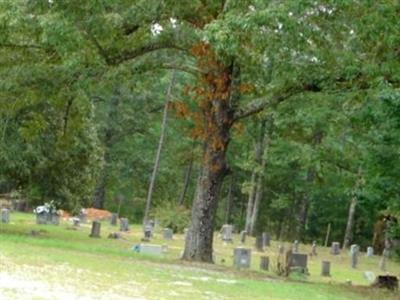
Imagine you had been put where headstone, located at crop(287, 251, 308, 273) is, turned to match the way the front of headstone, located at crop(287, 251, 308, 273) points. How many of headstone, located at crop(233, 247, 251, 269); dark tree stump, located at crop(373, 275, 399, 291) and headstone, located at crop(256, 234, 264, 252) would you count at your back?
1

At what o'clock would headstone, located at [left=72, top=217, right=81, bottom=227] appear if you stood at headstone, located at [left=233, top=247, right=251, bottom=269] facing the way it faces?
headstone, located at [left=72, top=217, right=81, bottom=227] is roughly at 5 o'clock from headstone, located at [left=233, top=247, right=251, bottom=269].

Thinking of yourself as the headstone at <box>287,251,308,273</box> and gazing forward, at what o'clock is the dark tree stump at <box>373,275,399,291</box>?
the dark tree stump at <box>373,275,399,291</box> is roughly at 11 o'clock from the headstone at <box>287,251,308,273</box>.

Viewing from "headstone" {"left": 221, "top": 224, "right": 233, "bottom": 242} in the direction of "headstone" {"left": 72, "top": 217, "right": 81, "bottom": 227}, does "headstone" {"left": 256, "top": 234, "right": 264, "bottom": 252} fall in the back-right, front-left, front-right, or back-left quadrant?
back-left

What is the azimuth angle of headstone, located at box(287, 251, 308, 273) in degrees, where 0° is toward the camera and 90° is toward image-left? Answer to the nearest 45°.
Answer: approximately 0°

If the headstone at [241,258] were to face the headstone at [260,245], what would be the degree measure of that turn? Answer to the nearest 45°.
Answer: approximately 180°

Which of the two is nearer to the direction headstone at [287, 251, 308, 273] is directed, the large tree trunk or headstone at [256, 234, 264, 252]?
the large tree trunk

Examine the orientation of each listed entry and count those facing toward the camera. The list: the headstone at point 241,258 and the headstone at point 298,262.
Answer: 2

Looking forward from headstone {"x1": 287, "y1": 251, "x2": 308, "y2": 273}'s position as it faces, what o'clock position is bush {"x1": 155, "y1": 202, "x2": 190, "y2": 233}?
The bush is roughly at 5 o'clock from the headstone.

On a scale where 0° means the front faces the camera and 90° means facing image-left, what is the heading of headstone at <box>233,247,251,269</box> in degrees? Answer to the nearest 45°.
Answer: approximately 0°
